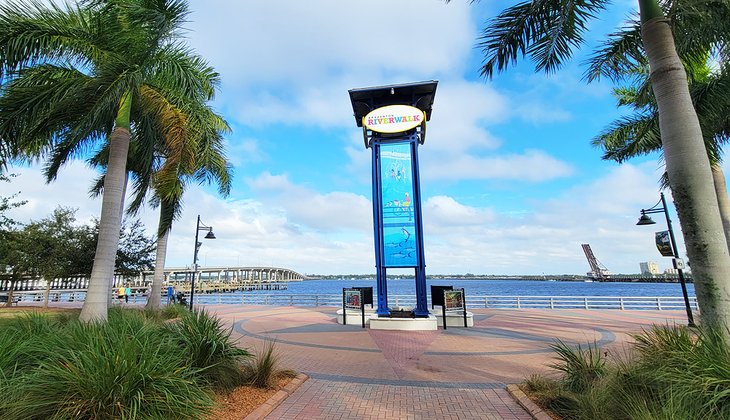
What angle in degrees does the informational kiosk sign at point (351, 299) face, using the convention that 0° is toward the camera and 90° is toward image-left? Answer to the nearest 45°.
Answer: approximately 45°

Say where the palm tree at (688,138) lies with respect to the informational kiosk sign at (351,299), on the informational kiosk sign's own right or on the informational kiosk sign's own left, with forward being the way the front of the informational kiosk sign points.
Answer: on the informational kiosk sign's own left

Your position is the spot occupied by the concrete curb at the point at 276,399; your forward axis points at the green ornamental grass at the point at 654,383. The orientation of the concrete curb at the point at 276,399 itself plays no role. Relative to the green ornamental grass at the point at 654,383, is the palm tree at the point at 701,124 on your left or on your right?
left

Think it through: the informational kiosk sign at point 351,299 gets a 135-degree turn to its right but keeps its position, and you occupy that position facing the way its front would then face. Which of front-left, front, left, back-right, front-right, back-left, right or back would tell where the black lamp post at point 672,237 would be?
right

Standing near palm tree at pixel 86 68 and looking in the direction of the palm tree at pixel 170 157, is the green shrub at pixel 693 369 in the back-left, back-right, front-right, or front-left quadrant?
back-right

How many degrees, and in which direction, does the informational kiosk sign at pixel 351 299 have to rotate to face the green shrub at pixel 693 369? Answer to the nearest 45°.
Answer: approximately 45° to its left

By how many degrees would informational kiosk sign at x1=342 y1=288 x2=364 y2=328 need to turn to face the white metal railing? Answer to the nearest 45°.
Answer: approximately 180°

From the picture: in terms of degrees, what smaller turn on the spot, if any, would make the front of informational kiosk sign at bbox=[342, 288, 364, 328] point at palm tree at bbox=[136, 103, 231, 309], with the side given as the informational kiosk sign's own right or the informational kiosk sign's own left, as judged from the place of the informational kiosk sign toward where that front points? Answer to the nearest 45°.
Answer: approximately 45° to the informational kiosk sign's own right

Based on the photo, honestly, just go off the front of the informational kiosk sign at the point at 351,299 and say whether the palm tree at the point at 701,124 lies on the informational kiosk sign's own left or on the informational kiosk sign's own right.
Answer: on the informational kiosk sign's own left
